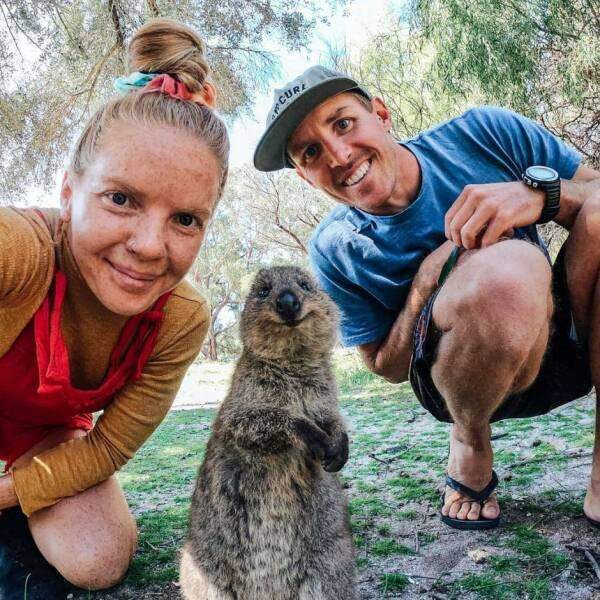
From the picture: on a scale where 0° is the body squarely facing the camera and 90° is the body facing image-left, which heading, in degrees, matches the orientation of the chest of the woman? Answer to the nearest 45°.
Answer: approximately 0°

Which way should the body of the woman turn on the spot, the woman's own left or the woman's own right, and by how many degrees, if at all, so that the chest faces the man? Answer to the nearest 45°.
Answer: approximately 90° to the woman's own left

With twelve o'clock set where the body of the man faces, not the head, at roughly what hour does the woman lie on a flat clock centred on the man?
The woman is roughly at 2 o'clock from the man.

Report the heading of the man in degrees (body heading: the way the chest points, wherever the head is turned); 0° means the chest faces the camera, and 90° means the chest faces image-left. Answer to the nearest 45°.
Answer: approximately 0°

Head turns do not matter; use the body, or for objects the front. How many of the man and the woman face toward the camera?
2
